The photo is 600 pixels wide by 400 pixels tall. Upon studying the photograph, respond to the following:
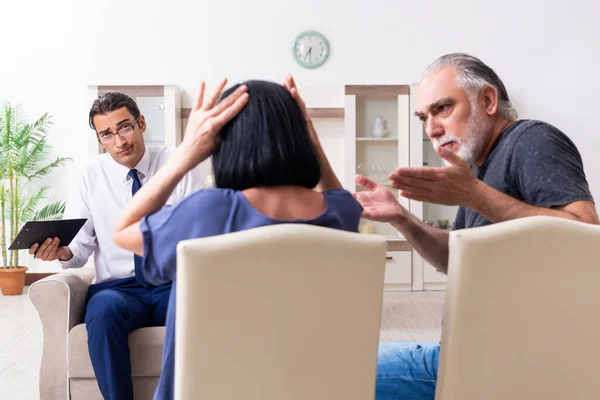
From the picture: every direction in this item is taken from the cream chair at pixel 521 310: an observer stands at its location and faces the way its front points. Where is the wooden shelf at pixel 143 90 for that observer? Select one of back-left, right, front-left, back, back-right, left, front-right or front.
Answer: front-left

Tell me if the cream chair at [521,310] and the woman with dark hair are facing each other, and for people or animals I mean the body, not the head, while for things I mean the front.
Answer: no

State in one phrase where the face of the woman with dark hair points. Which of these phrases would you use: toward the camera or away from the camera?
away from the camera

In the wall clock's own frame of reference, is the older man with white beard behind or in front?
in front

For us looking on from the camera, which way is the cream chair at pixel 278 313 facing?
facing away from the viewer

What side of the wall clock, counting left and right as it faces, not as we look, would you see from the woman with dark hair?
front

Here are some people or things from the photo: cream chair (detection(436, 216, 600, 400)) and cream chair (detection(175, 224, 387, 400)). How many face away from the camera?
2

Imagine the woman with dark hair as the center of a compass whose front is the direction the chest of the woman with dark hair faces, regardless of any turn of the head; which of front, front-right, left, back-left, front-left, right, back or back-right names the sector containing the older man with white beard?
front-right

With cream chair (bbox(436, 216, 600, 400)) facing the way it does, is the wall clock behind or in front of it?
in front

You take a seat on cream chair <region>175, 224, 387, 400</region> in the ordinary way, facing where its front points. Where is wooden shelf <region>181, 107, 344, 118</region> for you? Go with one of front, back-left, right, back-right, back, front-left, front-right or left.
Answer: front

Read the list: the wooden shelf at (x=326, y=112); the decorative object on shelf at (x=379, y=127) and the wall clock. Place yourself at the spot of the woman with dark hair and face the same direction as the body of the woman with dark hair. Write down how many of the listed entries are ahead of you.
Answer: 3

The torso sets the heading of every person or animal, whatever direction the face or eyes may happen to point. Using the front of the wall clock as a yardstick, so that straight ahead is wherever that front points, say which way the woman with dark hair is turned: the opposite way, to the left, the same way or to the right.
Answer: the opposite way

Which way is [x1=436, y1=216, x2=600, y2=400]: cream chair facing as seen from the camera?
away from the camera

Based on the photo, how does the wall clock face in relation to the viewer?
toward the camera

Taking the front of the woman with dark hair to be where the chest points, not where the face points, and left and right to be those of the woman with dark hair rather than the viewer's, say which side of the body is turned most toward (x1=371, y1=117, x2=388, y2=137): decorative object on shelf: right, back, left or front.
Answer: front

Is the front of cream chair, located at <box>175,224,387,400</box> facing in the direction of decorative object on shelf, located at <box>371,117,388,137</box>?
yes

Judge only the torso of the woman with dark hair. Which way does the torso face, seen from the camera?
away from the camera

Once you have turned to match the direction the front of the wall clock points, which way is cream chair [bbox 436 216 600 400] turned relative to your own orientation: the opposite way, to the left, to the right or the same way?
the opposite way

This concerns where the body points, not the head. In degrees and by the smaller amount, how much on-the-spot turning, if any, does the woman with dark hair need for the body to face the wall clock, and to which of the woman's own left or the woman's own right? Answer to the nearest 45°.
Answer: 0° — they already face it

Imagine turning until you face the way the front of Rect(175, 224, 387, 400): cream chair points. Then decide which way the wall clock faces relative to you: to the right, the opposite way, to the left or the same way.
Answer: the opposite way
